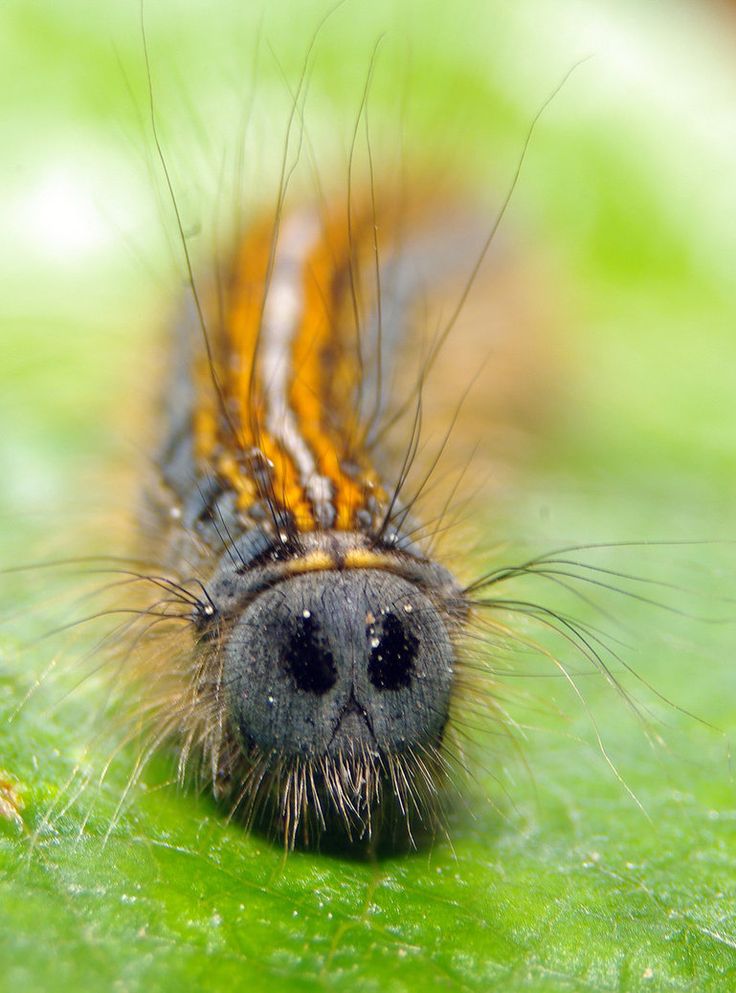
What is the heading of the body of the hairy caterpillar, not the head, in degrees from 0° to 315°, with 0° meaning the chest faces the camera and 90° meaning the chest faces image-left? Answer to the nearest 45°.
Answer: approximately 0°
